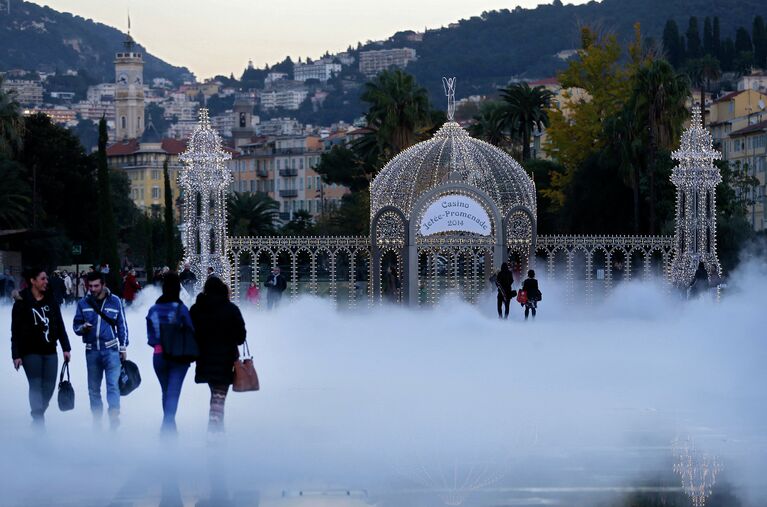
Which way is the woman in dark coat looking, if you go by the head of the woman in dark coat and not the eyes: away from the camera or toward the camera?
away from the camera

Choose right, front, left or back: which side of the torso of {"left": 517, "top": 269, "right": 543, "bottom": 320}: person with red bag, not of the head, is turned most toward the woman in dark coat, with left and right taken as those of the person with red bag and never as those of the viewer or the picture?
back

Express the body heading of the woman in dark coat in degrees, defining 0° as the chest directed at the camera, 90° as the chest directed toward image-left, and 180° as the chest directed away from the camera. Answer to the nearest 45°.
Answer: approximately 180°

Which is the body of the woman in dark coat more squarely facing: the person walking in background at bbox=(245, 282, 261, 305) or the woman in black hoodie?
the person walking in background

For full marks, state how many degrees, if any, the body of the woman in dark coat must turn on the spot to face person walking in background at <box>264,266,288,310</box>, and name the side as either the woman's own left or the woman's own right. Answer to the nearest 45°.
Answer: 0° — they already face them

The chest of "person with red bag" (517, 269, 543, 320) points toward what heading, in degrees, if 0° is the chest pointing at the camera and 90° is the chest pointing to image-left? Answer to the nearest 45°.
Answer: approximately 180°

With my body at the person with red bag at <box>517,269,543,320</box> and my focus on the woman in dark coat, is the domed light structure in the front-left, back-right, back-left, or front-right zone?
back-right

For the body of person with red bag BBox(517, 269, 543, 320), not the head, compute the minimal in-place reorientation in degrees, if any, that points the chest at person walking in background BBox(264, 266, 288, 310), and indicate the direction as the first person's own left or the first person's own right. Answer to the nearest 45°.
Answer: approximately 90° to the first person's own left

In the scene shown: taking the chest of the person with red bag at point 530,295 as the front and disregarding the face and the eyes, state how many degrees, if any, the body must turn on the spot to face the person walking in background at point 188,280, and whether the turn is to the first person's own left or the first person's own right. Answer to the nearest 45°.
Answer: approximately 90° to the first person's own left

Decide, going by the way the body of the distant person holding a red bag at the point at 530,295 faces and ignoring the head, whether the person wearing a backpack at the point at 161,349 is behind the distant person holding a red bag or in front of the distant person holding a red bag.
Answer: behind

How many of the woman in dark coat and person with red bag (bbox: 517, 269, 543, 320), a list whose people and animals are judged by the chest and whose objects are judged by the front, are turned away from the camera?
2
